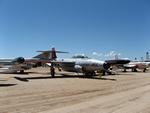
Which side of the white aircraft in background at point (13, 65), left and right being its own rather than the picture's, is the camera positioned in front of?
right

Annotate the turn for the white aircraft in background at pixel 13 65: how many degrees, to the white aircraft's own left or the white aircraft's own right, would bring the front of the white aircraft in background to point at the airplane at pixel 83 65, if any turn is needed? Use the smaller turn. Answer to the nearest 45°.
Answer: approximately 45° to the white aircraft's own right
